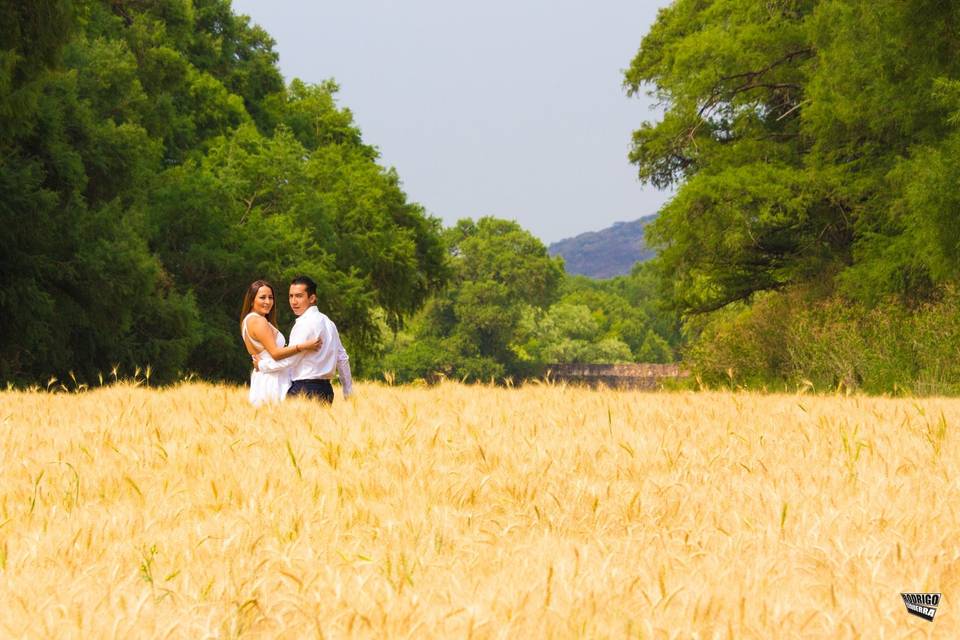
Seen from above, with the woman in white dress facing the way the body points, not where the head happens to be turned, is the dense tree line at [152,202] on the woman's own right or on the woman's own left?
on the woman's own left

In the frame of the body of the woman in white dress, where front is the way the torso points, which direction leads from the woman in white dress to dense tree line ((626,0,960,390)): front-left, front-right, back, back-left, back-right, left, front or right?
front-left

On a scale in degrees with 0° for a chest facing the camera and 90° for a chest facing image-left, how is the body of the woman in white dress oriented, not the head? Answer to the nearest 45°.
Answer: approximately 270°
